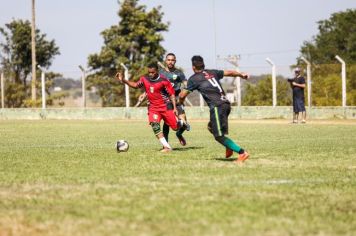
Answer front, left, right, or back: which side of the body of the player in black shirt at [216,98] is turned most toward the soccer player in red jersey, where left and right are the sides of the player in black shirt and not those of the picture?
front

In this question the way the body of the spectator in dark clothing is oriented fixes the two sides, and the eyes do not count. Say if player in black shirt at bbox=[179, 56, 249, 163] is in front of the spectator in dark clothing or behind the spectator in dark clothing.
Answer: in front

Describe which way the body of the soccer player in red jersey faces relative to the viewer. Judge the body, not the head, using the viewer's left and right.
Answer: facing the viewer and to the left of the viewer

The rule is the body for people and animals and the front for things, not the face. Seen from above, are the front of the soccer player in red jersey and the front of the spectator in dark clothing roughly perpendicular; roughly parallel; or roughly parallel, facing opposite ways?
roughly parallel

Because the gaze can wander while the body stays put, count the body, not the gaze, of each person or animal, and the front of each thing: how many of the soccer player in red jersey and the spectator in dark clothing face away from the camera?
0

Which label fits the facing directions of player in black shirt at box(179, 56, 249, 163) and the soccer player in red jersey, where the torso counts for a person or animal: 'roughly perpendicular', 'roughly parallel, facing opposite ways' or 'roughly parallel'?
roughly perpendicular

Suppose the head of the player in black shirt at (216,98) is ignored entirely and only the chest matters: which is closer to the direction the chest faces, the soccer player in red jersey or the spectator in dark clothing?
the soccer player in red jersey

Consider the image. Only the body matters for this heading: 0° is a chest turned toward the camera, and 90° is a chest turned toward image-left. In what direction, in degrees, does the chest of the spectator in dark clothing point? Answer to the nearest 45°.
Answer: approximately 45°

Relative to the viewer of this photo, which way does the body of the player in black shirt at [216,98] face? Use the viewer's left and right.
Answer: facing away from the viewer and to the left of the viewer

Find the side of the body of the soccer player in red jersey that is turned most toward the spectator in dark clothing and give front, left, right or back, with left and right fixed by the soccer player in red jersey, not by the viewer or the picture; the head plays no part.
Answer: back

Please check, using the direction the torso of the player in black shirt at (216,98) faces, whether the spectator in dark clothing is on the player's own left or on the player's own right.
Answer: on the player's own right
